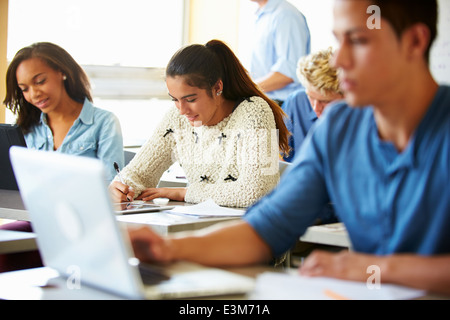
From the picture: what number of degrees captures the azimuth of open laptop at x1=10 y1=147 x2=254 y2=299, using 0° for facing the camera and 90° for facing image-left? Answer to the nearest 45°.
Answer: approximately 225°

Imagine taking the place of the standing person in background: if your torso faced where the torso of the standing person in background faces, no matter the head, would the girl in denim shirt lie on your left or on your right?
on your left

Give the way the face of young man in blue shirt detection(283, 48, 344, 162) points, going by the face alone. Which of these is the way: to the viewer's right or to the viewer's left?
to the viewer's left

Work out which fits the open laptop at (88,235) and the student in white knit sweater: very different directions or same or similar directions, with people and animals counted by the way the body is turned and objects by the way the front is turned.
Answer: very different directions

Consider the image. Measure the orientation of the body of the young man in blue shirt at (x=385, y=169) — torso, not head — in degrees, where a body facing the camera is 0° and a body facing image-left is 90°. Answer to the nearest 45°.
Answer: approximately 45°

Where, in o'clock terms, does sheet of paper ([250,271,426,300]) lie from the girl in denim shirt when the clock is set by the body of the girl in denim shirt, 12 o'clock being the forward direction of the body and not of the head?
The sheet of paper is roughly at 10 o'clock from the girl in denim shirt.

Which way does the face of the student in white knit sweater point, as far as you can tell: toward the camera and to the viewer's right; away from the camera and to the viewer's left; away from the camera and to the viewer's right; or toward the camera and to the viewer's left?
toward the camera and to the viewer's left

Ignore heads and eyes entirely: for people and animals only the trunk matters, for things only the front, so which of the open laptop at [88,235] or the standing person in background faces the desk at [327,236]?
the open laptop

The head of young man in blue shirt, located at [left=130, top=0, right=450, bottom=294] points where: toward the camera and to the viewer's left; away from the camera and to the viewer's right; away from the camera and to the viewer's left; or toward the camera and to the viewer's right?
toward the camera and to the viewer's left

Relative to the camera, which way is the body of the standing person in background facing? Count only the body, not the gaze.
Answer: to the viewer's left

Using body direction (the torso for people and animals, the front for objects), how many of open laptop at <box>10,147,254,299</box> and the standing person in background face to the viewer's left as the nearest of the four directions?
1

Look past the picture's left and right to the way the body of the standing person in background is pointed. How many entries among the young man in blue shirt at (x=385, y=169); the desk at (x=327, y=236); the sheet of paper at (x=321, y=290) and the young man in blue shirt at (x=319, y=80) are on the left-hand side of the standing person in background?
4

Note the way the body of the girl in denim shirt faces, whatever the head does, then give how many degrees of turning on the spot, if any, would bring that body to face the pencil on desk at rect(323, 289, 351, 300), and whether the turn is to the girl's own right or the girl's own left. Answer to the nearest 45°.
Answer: approximately 45° to the girl's own left
